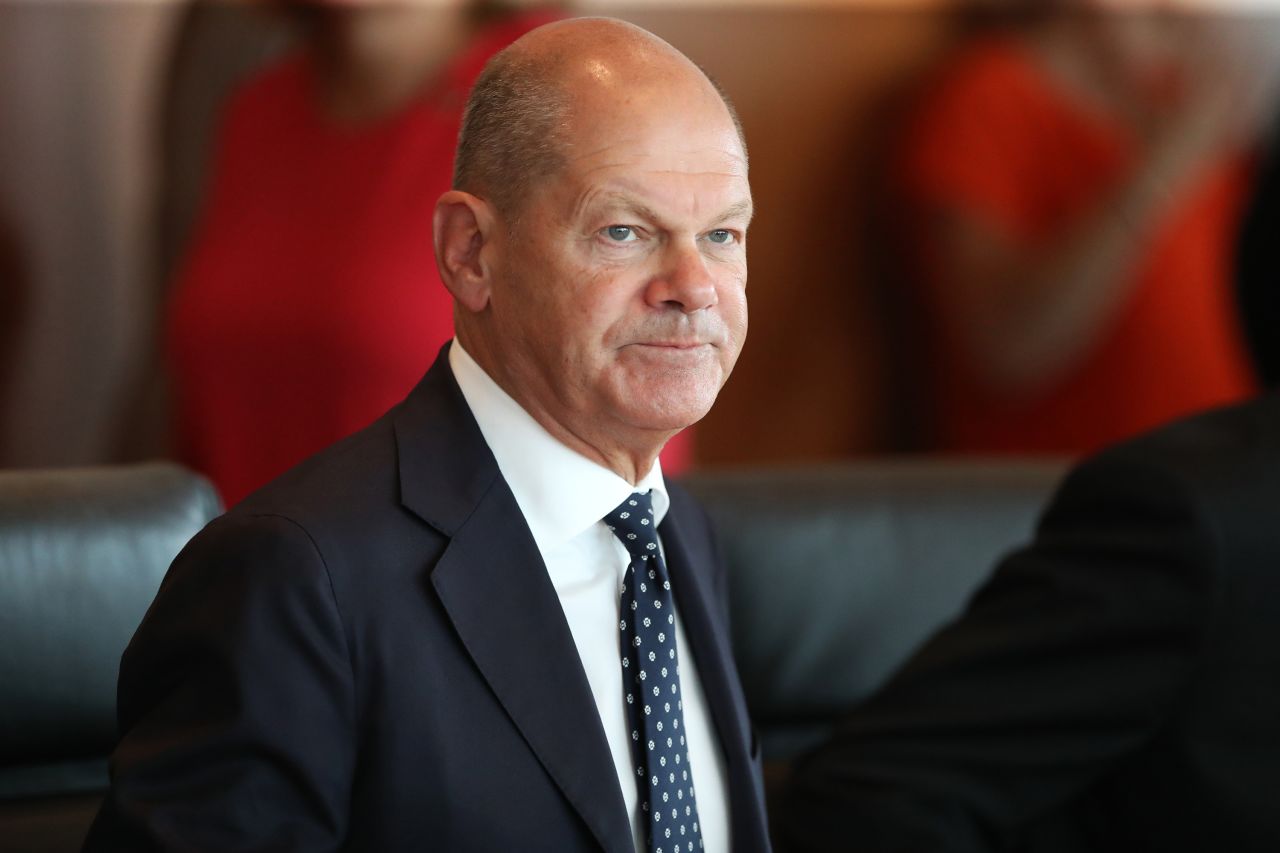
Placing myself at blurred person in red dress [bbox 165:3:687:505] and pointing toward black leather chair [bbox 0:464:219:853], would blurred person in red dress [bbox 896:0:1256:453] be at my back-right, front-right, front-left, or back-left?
back-left

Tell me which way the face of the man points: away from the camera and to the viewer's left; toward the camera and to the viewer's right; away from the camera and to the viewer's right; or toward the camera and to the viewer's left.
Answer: toward the camera and to the viewer's right

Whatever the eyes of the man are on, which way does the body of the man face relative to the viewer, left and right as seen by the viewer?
facing the viewer and to the right of the viewer

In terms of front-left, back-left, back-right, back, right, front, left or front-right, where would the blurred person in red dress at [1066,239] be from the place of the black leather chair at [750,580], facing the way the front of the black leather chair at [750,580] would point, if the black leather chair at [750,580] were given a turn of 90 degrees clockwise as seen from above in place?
back-right

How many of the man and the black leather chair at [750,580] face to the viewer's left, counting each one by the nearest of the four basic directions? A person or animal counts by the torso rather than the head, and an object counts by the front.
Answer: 0

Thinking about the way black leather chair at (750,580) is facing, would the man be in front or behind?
in front

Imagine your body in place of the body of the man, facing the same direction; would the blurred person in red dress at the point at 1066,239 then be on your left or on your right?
on your left

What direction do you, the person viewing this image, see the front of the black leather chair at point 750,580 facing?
facing the viewer
